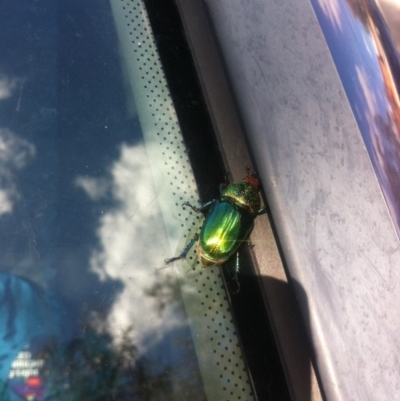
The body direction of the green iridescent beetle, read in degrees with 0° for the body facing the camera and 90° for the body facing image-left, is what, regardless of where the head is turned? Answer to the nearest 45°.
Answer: approximately 225°
